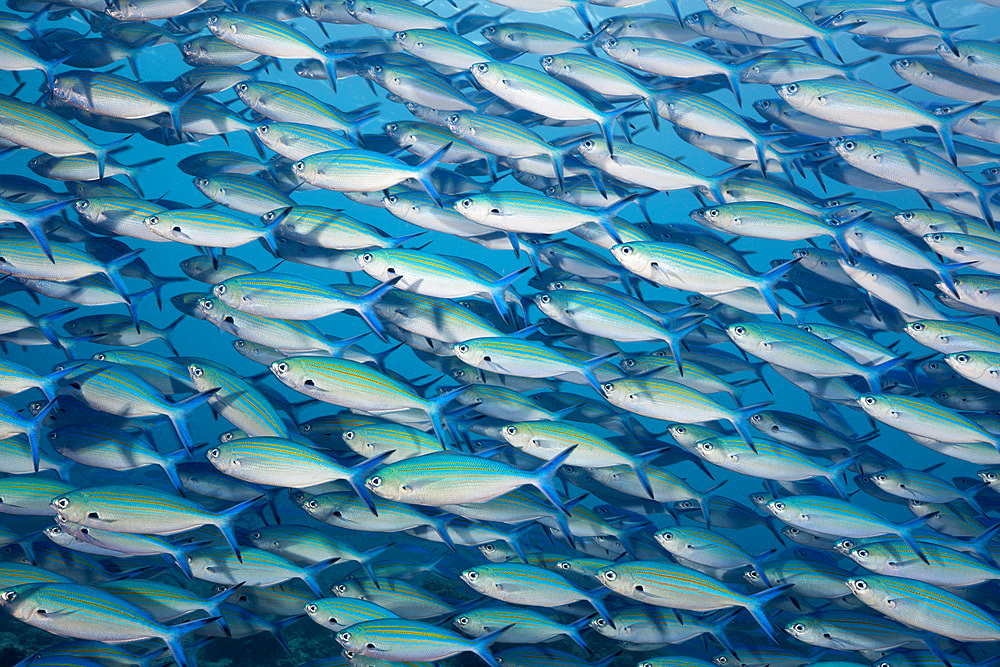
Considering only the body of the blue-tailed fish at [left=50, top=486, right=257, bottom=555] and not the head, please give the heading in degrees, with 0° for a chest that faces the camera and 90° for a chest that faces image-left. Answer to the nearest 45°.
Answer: approximately 90°
